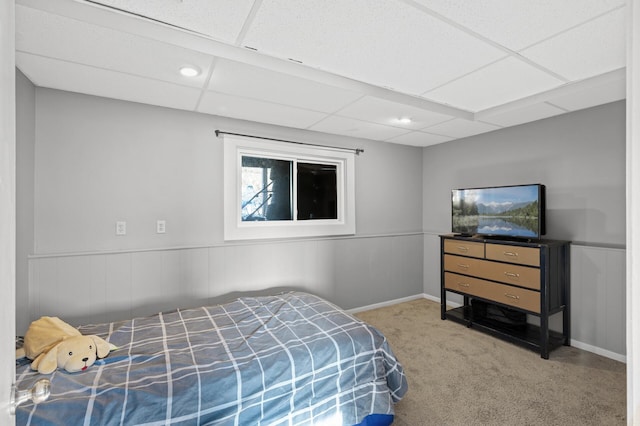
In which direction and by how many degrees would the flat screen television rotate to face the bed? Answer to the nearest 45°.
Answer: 0° — it already faces it

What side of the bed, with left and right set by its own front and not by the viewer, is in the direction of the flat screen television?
front

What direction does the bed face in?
to the viewer's right

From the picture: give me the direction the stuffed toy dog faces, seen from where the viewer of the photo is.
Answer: facing the viewer and to the right of the viewer

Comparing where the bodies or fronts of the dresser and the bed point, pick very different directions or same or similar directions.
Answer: very different directions

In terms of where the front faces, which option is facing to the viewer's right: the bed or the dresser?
the bed

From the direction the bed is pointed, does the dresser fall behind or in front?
in front

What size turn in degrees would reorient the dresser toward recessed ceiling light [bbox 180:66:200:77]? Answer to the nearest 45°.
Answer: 0° — it already faces it

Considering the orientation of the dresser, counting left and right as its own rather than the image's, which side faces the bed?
front

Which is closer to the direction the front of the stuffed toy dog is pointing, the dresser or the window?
the dresser

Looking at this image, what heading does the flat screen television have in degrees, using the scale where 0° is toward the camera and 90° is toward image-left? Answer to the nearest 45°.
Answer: approximately 45°

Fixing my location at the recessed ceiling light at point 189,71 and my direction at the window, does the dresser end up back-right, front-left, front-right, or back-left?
front-right
